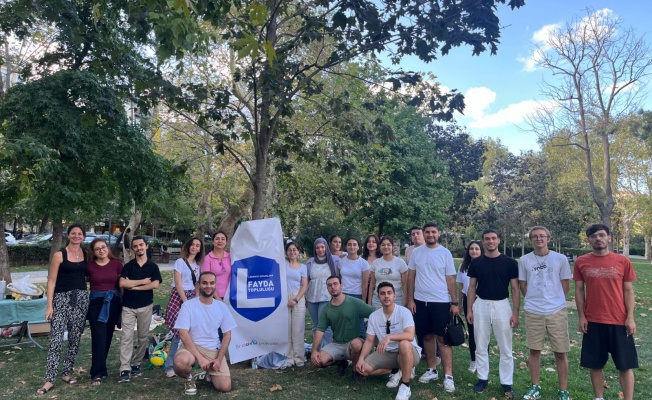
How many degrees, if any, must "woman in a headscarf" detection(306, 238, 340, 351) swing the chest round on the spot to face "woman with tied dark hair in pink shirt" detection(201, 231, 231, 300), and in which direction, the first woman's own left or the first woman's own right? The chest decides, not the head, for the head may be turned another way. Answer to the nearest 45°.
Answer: approximately 90° to the first woman's own right

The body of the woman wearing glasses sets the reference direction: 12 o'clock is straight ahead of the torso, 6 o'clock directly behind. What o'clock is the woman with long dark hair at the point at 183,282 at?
The woman with long dark hair is roughly at 9 o'clock from the woman wearing glasses.

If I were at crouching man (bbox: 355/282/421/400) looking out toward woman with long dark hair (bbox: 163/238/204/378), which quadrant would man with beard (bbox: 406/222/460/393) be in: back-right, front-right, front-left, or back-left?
back-right

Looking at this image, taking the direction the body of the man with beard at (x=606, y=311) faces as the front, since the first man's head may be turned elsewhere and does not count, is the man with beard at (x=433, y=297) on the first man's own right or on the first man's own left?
on the first man's own right

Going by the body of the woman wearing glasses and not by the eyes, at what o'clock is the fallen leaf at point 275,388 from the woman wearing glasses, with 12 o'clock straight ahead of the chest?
The fallen leaf is roughly at 10 o'clock from the woman wearing glasses.

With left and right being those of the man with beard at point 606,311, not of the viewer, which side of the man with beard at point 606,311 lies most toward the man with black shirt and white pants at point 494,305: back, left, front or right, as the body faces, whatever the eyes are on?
right

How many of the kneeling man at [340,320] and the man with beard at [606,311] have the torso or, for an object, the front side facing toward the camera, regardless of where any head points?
2

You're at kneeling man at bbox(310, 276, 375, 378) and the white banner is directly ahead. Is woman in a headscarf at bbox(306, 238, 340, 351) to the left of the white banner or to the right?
right
